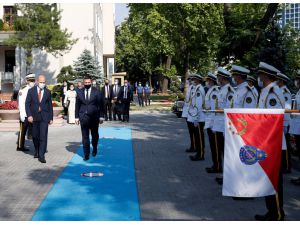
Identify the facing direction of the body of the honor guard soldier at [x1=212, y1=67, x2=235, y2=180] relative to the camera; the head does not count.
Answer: to the viewer's left

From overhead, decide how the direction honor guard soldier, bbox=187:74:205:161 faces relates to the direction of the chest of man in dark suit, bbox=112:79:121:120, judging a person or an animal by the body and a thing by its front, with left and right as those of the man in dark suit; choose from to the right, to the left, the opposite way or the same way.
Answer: to the right

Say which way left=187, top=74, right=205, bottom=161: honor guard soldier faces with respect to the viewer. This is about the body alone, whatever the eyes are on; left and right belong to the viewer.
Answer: facing to the left of the viewer

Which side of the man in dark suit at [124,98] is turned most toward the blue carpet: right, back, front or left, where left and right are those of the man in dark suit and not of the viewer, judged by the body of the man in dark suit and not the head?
front

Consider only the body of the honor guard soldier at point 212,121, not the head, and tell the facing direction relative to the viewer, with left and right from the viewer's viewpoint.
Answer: facing to the left of the viewer

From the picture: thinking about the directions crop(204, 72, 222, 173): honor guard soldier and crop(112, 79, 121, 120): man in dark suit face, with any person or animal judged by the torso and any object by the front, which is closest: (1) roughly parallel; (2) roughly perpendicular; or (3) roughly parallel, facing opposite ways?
roughly perpendicular

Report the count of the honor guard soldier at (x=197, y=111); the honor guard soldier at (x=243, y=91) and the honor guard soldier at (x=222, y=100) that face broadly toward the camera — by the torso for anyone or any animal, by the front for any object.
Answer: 0

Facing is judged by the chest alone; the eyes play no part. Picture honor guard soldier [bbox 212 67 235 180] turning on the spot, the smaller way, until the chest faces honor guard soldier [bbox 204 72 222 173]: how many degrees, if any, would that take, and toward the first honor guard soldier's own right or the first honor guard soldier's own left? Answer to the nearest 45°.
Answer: approximately 90° to the first honor guard soldier's own right

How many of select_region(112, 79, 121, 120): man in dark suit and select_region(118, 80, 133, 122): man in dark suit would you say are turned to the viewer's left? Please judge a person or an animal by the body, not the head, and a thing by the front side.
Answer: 0

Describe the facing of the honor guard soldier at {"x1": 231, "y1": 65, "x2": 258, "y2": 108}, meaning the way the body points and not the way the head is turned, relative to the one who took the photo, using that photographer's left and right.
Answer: facing to the left of the viewer

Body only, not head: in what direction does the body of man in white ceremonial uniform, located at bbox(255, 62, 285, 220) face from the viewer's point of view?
to the viewer's left

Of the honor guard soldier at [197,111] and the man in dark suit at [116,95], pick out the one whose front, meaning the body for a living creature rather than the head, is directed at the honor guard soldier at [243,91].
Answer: the man in dark suit

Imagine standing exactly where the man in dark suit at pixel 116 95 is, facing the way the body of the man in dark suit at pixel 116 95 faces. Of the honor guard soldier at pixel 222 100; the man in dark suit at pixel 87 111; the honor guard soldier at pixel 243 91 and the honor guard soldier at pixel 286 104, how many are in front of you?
4

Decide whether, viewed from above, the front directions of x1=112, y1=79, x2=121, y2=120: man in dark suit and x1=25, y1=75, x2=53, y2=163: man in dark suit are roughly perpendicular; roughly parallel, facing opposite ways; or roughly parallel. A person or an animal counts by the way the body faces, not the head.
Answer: roughly parallel

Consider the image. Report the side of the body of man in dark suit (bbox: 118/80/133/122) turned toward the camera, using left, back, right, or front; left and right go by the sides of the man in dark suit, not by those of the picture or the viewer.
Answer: front

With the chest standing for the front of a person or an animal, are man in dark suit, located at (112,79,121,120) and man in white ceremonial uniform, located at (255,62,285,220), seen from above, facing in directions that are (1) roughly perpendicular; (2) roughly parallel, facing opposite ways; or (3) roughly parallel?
roughly perpendicular

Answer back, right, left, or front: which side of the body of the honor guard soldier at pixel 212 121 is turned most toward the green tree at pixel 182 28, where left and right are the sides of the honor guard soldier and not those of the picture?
right

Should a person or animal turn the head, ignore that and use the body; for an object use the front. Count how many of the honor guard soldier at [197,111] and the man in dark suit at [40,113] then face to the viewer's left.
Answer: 1

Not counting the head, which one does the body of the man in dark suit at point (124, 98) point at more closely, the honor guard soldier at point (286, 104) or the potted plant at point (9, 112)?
the honor guard soldier

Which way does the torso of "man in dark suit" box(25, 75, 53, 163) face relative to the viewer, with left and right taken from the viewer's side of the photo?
facing the viewer
